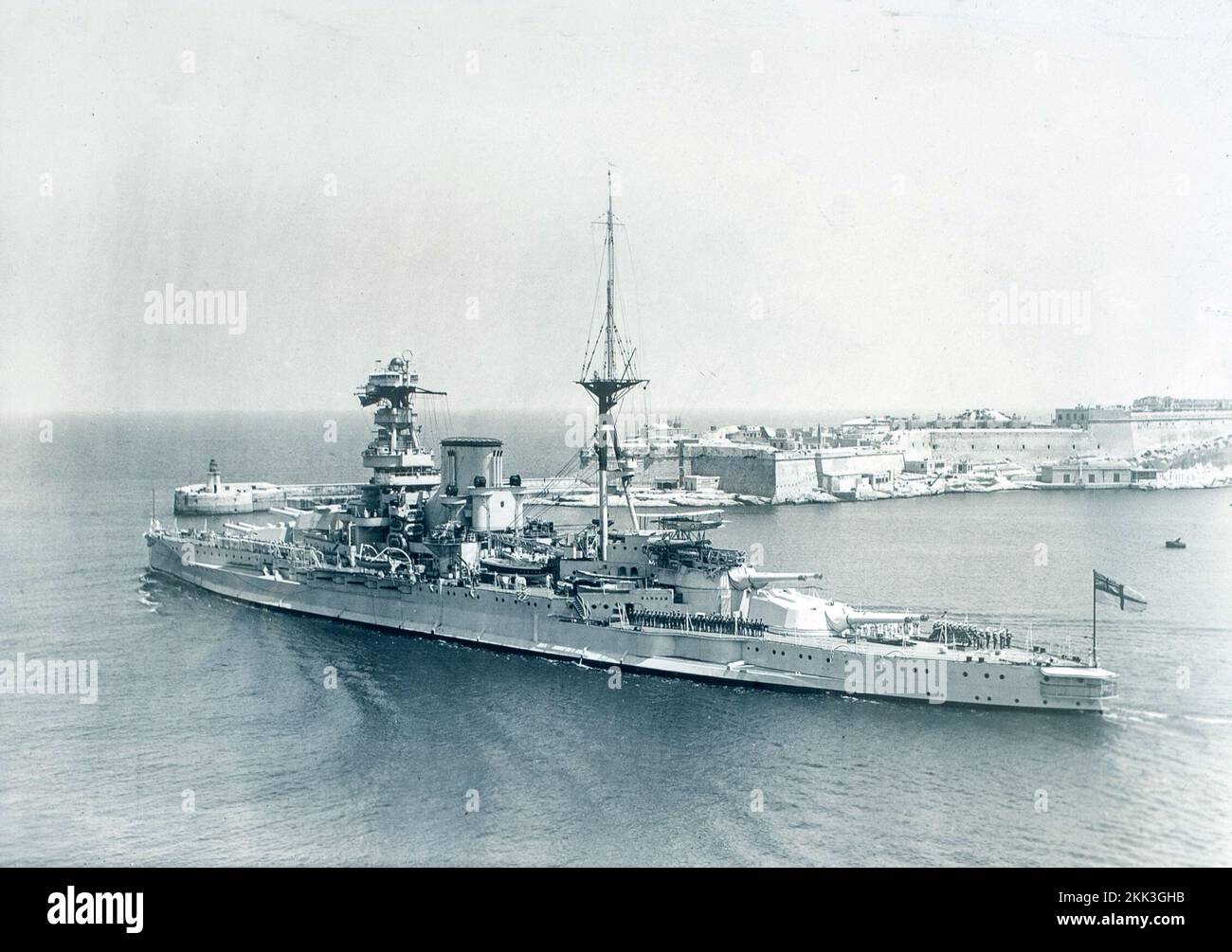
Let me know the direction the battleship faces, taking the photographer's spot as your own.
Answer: facing away from the viewer and to the left of the viewer
